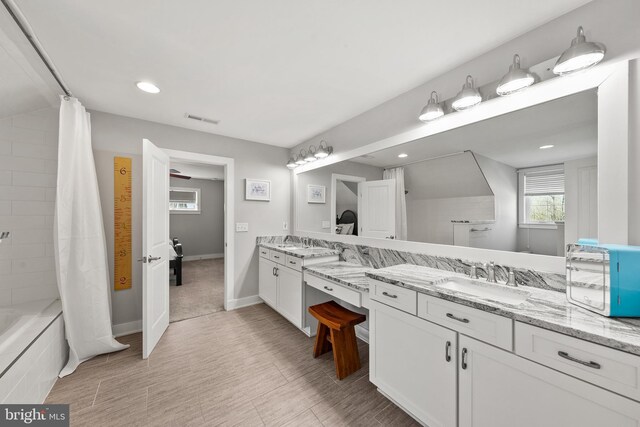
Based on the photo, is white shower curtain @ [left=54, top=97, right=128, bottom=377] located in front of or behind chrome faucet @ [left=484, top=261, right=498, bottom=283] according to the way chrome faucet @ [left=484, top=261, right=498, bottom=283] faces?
in front

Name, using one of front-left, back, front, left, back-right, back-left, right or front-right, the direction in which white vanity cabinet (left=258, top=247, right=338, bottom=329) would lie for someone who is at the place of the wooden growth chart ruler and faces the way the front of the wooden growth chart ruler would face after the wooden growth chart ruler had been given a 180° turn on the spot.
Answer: back-right

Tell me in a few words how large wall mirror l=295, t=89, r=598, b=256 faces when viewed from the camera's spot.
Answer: facing the viewer and to the left of the viewer

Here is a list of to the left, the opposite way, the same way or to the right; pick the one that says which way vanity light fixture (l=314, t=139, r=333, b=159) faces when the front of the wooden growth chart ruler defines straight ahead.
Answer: to the right

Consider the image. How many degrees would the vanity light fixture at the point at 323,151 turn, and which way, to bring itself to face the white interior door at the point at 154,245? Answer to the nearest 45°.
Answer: approximately 45° to its right

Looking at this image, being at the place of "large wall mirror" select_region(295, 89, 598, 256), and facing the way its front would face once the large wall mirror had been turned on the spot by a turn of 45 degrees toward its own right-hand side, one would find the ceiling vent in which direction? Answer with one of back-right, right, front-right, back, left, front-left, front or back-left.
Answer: front

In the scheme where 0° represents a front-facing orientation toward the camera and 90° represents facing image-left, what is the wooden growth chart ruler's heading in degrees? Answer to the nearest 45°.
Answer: approximately 0°

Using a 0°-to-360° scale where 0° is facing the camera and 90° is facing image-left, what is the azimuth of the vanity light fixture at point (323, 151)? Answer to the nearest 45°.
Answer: approximately 45°

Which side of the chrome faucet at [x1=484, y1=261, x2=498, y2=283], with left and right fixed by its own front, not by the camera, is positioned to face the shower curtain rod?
front
